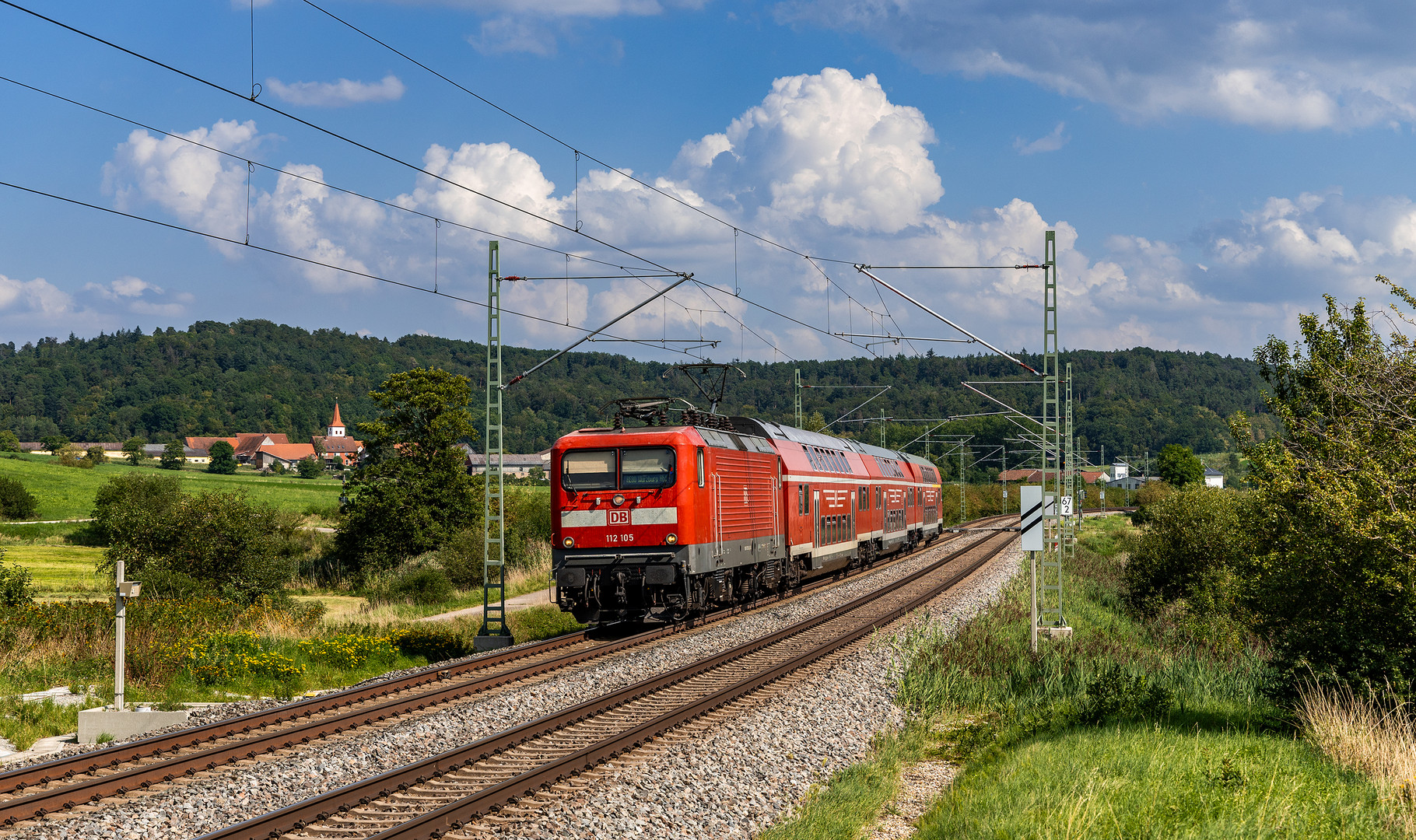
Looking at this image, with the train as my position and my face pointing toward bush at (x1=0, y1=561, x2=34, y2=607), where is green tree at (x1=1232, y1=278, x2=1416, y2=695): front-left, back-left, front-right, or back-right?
back-left

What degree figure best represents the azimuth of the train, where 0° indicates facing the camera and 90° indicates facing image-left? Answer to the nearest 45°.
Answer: approximately 45°

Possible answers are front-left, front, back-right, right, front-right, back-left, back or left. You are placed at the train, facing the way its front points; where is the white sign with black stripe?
left

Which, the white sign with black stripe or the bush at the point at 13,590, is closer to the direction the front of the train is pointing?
the bush

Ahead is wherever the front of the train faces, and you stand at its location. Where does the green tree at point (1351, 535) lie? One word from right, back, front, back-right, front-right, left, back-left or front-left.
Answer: left

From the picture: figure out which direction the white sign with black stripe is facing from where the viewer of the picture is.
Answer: facing the viewer

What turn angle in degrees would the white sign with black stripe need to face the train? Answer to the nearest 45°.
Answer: approximately 135° to its right

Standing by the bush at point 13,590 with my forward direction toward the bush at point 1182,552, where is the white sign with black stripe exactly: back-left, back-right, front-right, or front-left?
front-right

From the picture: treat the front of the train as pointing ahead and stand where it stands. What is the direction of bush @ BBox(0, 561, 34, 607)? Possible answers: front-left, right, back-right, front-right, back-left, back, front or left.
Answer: front-right

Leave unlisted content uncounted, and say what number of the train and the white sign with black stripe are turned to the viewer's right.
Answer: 0

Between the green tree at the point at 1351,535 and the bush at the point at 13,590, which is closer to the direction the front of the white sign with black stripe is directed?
the green tree

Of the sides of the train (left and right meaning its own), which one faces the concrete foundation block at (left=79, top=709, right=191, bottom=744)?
front

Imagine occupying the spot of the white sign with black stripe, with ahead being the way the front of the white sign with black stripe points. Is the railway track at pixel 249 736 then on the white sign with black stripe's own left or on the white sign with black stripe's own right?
on the white sign with black stripe's own right
